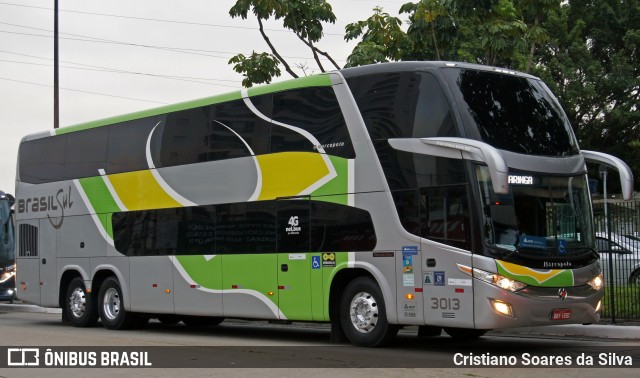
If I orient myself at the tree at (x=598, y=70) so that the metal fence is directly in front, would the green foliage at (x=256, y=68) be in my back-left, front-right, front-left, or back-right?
front-right

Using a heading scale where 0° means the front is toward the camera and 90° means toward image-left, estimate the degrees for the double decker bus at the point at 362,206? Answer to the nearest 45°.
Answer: approximately 315°

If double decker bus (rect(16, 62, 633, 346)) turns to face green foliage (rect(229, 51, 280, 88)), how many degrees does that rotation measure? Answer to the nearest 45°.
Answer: approximately 135° to its left

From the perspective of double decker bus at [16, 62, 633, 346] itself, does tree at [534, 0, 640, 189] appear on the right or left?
on its left

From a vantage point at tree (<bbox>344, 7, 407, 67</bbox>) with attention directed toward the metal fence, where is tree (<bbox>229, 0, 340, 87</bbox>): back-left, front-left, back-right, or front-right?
back-right

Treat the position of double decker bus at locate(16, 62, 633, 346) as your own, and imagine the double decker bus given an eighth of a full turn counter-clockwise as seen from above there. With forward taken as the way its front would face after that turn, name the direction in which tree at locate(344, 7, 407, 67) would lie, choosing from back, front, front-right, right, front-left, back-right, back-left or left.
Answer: left
